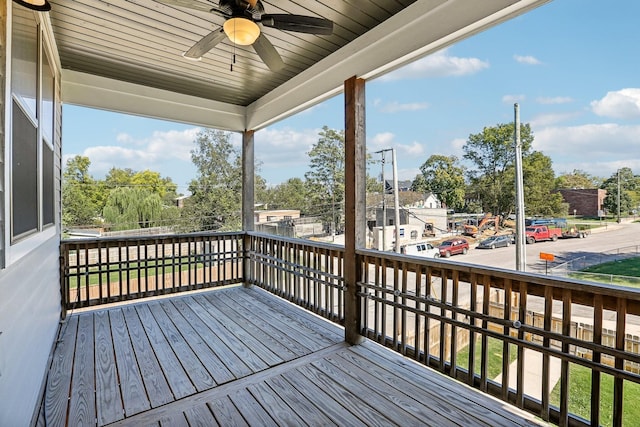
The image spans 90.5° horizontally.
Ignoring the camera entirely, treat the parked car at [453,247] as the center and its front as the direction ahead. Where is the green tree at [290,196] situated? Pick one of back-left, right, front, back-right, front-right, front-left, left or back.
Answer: right

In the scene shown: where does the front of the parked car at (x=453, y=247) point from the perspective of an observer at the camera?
facing the viewer and to the left of the viewer

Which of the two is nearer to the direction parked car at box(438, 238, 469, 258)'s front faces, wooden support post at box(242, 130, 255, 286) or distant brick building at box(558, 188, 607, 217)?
the wooden support post
